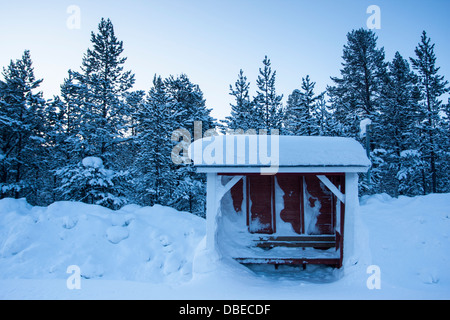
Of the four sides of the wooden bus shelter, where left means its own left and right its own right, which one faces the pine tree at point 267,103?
back

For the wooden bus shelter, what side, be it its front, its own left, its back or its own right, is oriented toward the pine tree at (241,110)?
back

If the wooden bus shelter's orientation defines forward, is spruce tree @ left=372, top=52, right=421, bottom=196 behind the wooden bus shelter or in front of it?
behind

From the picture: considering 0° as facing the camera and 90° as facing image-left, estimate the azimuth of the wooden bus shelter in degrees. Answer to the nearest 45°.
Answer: approximately 0°

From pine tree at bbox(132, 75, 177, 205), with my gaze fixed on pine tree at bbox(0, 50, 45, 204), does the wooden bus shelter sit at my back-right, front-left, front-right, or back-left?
back-left

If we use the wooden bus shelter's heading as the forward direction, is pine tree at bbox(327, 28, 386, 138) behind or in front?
behind

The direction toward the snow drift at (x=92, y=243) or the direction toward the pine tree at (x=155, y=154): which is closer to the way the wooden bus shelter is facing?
the snow drift
